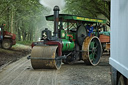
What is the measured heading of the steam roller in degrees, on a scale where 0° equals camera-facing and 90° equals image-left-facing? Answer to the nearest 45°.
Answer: approximately 45°
